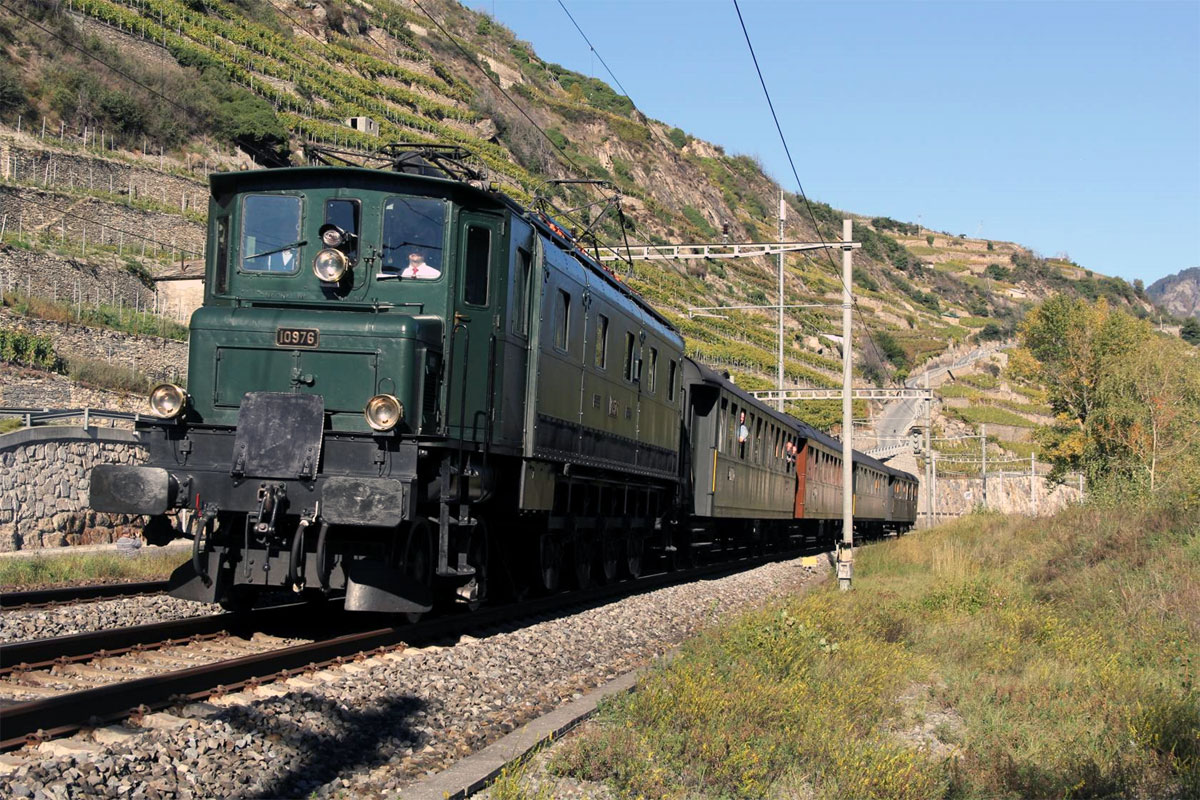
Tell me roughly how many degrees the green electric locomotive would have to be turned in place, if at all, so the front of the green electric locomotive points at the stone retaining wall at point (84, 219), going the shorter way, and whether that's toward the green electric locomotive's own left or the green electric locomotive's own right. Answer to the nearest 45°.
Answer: approximately 135° to the green electric locomotive's own right

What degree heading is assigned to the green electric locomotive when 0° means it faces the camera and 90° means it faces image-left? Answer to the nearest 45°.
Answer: approximately 45°

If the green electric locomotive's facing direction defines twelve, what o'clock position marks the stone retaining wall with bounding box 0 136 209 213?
The stone retaining wall is roughly at 4 o'clock from the green electric locomotive.

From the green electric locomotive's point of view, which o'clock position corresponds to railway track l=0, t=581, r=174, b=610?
The railway track is roughly at 1 o'clock from the green electric locomotive.
